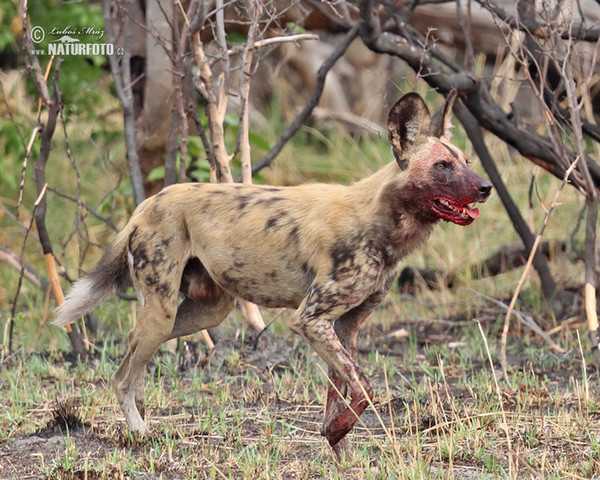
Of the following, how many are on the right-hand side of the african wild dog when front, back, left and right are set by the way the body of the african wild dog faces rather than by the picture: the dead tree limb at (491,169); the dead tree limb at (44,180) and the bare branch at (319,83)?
0

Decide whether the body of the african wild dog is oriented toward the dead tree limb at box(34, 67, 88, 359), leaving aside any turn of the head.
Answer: no

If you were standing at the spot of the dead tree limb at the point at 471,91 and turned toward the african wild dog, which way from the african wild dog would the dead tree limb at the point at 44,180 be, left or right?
right

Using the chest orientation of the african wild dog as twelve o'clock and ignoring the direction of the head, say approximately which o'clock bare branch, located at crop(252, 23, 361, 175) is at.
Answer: The bare branch is roughly at 9 o'clock from the african wild dog.

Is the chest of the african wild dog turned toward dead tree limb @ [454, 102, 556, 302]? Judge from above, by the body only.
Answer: no

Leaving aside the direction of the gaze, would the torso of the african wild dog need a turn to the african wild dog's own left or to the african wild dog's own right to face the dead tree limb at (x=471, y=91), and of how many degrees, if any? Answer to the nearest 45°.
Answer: approximately 45° to the african wild dog's own left

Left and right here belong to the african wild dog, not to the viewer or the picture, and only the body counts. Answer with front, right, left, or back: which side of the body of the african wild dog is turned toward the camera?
right

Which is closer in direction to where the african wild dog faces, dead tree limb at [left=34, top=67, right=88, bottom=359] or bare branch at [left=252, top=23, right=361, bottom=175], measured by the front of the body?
the bare branch

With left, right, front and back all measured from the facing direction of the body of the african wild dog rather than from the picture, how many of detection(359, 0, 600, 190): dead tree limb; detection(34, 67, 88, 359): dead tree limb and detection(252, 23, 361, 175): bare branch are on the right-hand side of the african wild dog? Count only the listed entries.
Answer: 0

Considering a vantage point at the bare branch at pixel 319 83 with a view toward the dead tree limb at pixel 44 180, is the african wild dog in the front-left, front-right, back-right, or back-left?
front-left
